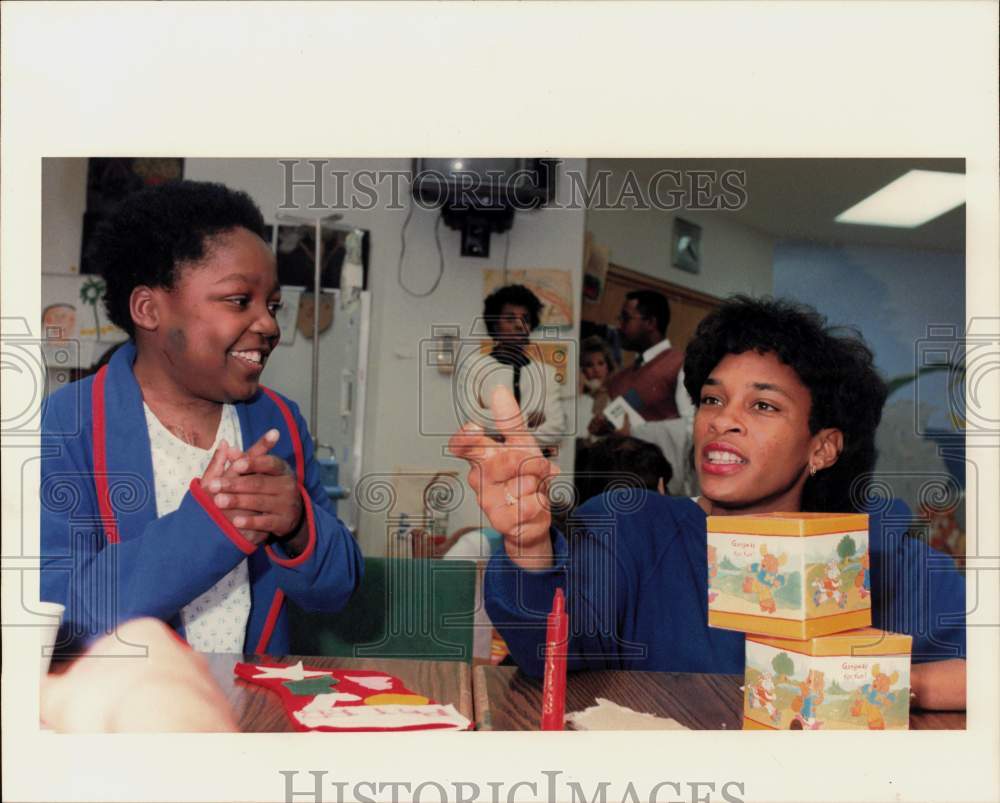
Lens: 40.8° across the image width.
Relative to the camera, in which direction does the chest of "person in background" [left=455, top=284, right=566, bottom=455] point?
toward the camera

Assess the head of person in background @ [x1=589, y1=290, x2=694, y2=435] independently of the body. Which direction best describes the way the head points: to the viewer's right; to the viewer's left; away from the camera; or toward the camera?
to the viewer's left

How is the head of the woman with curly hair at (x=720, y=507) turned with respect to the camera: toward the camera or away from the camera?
toward the camera

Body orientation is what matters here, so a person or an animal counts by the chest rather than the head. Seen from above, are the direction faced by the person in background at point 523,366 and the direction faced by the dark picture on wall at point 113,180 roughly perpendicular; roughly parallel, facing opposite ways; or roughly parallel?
roughly parallel

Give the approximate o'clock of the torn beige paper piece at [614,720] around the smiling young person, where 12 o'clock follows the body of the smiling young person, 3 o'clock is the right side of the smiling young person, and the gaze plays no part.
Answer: The torn beige paper piece is roughly at 11 o'clock from the smiling young person.

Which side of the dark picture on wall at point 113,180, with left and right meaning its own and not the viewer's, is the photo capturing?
front

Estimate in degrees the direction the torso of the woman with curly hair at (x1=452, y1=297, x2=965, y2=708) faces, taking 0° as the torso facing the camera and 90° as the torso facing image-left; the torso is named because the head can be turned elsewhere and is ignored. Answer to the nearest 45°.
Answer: approximately 45°

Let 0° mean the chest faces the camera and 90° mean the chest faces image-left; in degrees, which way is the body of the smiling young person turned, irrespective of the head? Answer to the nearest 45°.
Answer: approximately 315°
